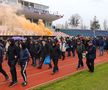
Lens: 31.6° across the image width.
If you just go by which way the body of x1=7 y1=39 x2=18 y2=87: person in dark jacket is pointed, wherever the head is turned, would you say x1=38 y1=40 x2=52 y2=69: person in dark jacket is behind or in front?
behind

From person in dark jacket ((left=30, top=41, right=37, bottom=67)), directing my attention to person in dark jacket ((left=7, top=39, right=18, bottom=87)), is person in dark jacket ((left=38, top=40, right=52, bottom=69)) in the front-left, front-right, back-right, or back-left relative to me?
front-left

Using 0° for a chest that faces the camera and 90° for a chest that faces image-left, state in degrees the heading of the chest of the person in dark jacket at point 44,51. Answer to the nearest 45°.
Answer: approximately 45°

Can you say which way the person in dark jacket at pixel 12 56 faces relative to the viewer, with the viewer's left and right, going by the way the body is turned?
facing the viewer and to the left of the viewer

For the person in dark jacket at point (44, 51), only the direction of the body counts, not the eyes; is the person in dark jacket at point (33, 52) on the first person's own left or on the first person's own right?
on the first person's own right

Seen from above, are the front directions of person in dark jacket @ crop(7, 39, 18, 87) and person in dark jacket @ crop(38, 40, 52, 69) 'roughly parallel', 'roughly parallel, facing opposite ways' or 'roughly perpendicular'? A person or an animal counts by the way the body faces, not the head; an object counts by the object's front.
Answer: roughly parallel
